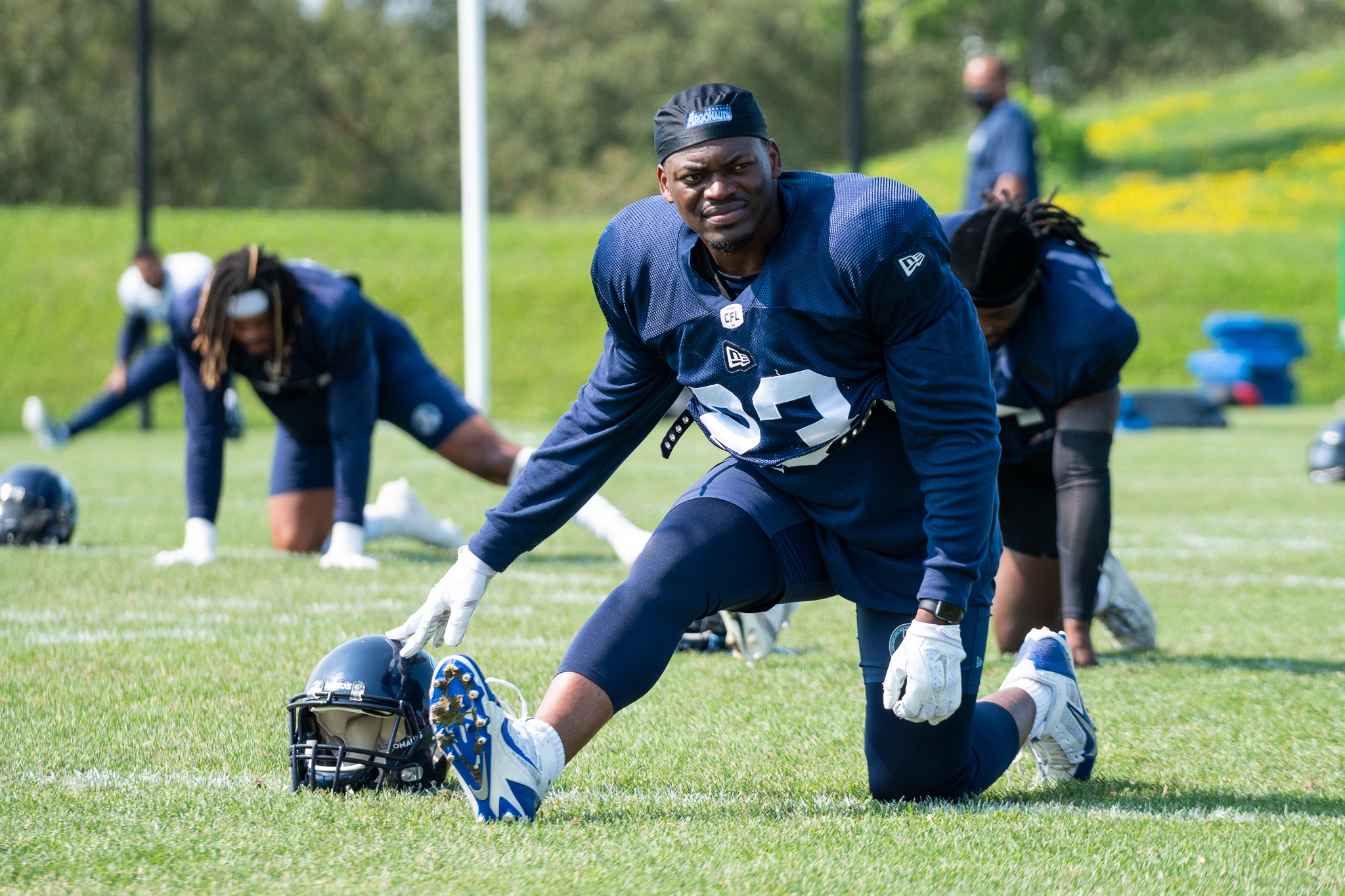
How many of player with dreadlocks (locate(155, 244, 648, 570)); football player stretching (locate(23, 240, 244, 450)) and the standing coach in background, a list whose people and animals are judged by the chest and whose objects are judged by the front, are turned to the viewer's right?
0

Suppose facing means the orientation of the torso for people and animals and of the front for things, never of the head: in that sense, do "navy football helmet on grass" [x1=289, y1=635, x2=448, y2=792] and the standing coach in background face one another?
no

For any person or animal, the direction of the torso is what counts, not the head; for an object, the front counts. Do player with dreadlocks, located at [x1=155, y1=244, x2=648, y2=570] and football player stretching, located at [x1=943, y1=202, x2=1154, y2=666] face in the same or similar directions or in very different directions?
same or similar directions

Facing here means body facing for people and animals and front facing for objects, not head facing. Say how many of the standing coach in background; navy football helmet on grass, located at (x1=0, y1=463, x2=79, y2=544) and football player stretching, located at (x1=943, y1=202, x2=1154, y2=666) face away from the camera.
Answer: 0

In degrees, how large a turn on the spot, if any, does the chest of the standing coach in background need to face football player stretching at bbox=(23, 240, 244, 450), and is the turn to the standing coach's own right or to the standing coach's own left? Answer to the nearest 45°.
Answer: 0° — they already face them

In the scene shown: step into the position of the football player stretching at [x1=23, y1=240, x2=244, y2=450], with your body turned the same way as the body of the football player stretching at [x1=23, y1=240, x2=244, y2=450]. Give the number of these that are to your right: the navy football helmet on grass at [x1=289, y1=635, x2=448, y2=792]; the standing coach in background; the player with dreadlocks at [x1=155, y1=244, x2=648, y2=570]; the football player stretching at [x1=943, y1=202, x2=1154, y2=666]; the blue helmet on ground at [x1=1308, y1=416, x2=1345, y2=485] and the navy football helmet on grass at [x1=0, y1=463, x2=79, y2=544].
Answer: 0

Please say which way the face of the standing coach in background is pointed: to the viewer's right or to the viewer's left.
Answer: to the viewer's left

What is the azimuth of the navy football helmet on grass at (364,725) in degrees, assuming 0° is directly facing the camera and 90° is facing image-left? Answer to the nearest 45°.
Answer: approximately 45°

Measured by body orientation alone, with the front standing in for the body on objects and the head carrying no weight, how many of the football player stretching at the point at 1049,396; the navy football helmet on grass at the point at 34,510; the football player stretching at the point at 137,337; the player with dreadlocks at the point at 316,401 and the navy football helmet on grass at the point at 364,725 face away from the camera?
0

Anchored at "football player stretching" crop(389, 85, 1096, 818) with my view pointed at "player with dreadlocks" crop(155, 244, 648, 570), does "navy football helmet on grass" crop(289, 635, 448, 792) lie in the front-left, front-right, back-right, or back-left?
front-left

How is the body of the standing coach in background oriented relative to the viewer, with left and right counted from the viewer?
facing to the left of the viewer

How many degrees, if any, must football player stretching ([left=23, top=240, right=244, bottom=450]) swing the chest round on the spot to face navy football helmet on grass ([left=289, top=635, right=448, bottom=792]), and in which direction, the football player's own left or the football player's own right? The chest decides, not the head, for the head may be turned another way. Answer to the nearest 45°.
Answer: approximately 45° to the football player's own left

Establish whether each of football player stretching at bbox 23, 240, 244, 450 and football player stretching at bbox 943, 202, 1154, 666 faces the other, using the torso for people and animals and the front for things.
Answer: no

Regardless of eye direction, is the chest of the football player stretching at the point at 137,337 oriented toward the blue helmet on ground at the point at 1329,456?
no

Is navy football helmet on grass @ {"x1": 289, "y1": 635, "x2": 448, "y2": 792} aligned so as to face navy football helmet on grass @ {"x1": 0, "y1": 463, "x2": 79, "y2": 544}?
no

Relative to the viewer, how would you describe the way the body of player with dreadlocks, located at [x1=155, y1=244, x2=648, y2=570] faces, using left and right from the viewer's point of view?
facing the viewer and to the left of the viewer
